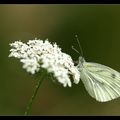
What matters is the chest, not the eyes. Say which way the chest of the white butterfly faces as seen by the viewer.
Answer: to the viewer's left
